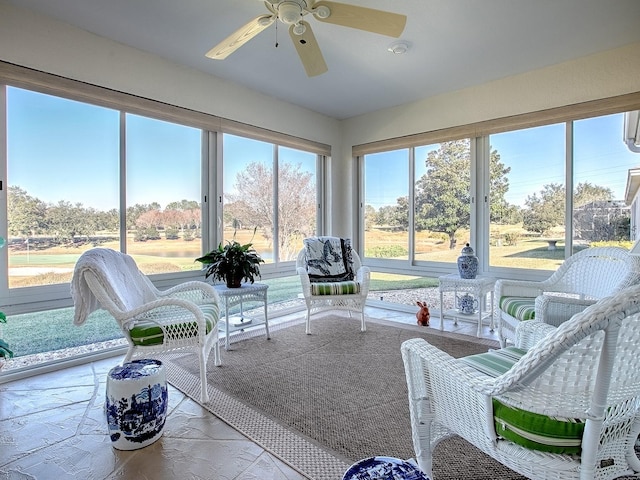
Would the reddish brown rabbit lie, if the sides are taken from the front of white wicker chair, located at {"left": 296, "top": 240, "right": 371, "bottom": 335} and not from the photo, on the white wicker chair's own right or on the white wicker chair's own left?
on the white wicker chair's own left

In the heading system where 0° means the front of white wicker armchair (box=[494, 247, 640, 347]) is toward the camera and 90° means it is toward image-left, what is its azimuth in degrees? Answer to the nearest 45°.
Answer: approximately 45°

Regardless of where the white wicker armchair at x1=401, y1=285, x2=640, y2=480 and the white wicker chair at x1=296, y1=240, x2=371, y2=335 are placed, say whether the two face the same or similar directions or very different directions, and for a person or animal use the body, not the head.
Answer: very different directions

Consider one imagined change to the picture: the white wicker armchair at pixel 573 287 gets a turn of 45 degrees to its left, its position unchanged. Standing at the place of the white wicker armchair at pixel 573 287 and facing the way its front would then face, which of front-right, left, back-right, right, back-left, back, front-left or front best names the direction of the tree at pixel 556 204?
back

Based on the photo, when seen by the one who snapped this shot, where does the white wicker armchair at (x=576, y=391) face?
facing away from the viewer and to the left of the viewer

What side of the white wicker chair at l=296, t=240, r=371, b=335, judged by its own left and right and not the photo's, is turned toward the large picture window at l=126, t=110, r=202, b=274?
right

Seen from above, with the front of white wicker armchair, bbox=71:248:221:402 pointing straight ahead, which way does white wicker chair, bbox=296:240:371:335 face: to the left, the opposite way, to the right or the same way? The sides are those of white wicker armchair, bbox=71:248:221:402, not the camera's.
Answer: to the right

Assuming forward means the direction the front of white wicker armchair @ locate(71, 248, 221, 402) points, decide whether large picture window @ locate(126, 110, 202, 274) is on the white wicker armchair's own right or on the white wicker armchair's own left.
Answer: on the white wicker armchair's own left

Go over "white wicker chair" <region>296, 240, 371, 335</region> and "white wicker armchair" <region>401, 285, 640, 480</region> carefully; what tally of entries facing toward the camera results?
1

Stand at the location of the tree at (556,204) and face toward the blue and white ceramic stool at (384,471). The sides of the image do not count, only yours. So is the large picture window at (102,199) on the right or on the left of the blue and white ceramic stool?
right

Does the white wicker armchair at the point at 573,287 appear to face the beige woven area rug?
yes

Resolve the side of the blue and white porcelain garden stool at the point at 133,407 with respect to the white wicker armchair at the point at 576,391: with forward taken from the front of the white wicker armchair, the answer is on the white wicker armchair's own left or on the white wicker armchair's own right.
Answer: on the white wicker armchair's own left

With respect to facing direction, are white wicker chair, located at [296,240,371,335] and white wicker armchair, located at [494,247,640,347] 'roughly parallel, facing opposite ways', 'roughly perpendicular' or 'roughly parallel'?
roughly perpendicular

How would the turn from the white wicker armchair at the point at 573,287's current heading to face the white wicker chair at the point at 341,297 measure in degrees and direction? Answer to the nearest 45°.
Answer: approximately 45° to its right

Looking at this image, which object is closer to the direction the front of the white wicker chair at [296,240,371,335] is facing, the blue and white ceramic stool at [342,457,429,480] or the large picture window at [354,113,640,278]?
the blue and white ceramic stool
